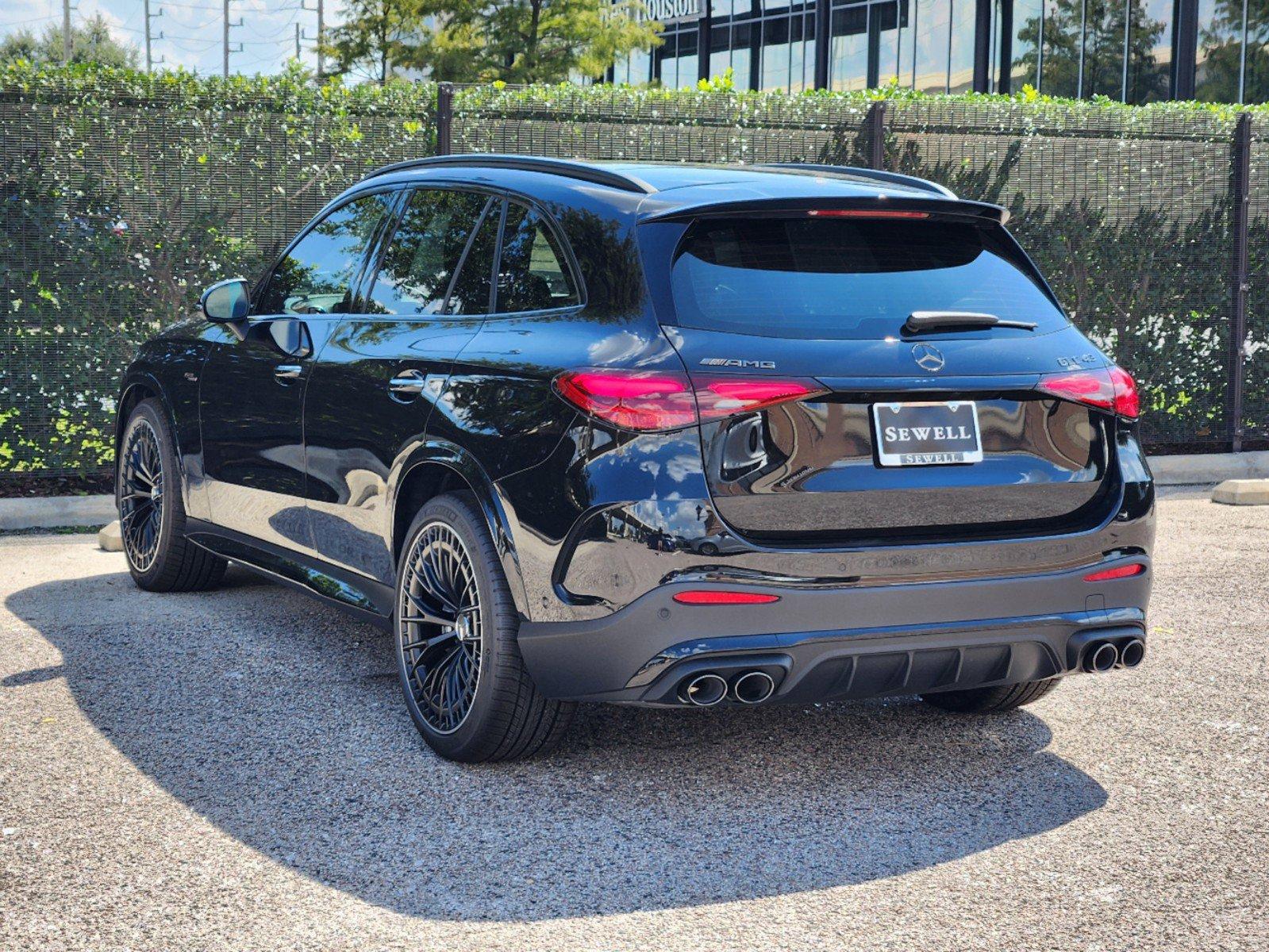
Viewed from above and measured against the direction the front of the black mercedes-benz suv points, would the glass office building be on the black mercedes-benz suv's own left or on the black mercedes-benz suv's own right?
on the black mercedes-benz suv's own right

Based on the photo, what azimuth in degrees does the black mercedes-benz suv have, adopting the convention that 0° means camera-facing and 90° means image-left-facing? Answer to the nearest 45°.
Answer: approximately 135°

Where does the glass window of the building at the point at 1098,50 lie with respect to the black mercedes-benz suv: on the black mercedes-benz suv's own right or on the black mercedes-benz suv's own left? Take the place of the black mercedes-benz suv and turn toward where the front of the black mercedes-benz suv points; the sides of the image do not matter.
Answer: on the black mercedes-benz suv's own right

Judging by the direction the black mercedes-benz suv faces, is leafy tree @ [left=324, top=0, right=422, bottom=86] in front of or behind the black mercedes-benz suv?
in front

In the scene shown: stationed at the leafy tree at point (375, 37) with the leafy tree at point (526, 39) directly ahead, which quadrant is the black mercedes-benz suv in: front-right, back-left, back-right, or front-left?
front-right

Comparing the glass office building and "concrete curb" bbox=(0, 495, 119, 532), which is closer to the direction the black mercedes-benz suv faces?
the concrete curb

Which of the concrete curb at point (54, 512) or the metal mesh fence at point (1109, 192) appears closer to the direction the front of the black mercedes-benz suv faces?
the concrete curb

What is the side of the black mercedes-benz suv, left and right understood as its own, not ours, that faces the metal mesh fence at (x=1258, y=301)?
right

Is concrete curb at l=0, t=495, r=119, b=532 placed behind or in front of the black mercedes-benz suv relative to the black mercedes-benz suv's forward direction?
in front
